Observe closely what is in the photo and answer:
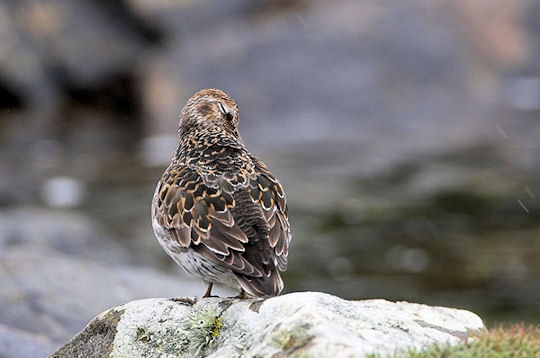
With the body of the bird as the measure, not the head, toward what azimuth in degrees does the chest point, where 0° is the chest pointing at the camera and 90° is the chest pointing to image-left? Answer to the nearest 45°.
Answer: approximately 135°
